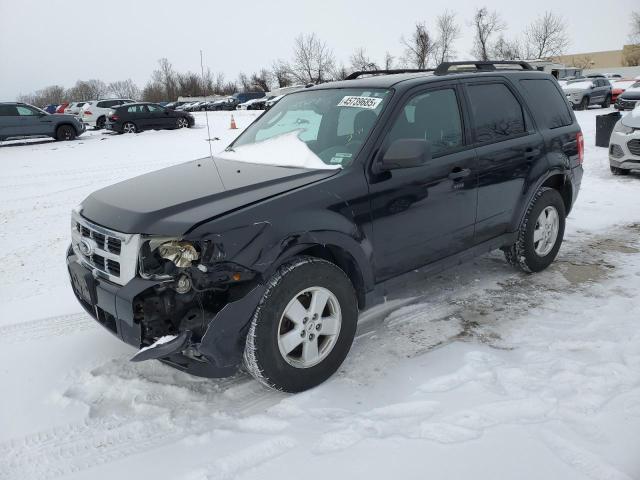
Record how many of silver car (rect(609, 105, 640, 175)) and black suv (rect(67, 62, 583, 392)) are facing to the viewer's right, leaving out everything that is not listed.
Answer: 0

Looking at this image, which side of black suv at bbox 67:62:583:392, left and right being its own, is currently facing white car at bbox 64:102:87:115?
right

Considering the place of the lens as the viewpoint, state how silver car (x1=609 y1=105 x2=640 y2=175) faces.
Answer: facing the viewer and to the left of the viewer

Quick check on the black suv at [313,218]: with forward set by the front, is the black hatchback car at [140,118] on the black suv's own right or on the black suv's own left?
on the black suv's own right

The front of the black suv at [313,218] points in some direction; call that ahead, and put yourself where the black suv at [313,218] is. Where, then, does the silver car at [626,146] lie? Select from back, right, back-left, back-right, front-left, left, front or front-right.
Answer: back
